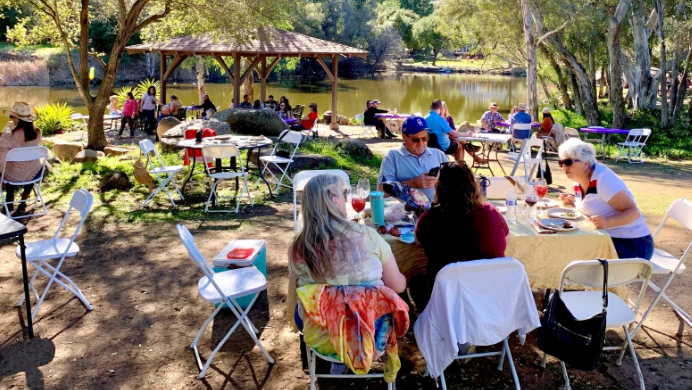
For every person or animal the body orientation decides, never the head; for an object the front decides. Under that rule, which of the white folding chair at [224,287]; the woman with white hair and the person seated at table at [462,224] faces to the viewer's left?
the woman with white hair

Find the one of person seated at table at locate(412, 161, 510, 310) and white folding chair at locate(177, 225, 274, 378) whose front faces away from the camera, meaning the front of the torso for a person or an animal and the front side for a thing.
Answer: the person seated at table

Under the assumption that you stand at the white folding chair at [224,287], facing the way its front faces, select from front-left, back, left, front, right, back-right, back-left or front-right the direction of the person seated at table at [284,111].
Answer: left

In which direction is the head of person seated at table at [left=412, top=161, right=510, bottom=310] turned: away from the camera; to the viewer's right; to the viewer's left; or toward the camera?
away from the camera

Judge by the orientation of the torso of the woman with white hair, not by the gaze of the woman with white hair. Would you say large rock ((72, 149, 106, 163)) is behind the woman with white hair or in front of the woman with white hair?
in front

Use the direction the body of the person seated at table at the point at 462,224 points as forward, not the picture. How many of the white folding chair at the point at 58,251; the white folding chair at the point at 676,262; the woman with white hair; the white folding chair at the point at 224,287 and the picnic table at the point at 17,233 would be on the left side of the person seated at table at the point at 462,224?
3

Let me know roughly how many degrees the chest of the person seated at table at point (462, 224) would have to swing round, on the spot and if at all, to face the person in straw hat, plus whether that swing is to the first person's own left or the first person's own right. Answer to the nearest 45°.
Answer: approximately 45° to the first person's own left

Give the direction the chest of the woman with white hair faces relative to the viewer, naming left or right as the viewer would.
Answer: facing to the left of the viewer

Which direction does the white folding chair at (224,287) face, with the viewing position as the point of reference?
facing to the right of the viewer

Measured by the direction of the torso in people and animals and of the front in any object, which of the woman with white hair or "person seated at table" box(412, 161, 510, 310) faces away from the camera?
the person seated at table

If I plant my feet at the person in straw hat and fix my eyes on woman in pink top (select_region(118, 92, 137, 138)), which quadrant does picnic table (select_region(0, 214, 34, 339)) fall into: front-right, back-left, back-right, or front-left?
back-right

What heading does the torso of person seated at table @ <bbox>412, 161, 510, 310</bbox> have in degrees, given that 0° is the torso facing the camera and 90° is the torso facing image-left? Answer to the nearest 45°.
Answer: approximately 180°

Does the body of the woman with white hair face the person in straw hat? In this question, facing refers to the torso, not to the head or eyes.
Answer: yes
